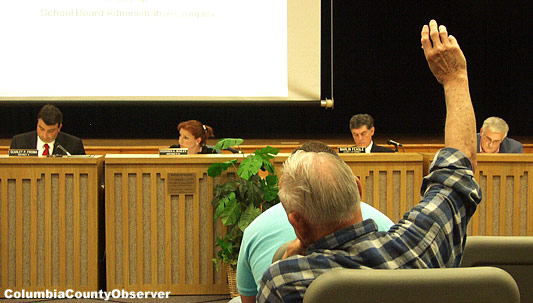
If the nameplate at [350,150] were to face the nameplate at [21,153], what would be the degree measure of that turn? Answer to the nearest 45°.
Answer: approximately 90° to its right

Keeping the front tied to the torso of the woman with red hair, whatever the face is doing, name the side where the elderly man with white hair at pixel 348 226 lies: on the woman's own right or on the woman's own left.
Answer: on the woman's own left

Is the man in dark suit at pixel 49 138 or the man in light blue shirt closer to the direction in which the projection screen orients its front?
the man in light blue shirt

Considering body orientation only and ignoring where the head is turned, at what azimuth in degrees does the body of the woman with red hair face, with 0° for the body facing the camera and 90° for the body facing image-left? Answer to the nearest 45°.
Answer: approximately 45°

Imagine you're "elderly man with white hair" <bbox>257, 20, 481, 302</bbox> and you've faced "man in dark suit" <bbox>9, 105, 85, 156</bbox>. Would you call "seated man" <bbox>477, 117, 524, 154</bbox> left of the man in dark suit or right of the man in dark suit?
right

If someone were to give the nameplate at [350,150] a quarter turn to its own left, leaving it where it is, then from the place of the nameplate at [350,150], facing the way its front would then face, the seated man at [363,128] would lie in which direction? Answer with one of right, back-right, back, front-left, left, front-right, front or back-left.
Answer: left

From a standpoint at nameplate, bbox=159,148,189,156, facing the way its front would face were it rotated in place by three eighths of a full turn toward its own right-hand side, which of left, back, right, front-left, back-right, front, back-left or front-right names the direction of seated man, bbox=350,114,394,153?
right

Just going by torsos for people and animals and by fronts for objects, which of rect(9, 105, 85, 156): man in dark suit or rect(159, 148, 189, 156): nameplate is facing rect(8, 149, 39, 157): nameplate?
the man in dark suit

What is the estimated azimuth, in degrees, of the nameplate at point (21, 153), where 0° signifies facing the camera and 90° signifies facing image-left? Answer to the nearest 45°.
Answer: approximately 0°

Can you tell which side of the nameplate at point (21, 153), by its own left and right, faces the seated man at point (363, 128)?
left
